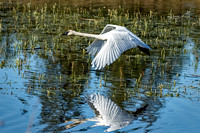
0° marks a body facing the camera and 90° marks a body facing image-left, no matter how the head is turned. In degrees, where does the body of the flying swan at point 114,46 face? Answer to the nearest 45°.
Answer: approximately 90°
